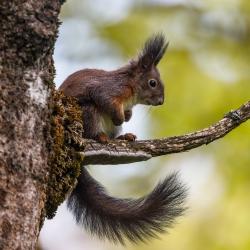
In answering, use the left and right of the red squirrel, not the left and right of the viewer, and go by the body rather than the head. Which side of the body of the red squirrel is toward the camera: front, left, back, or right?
right
